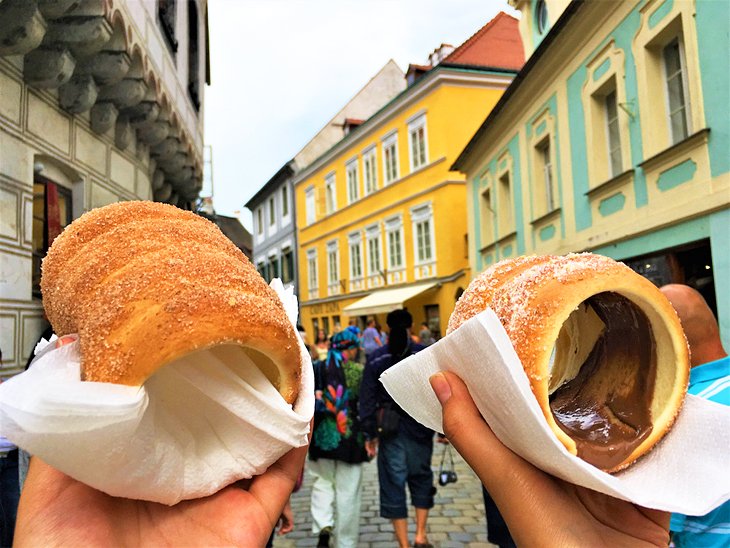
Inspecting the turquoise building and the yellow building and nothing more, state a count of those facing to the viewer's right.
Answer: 0

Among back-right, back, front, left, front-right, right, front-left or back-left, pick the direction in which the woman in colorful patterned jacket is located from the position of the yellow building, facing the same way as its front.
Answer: front-left

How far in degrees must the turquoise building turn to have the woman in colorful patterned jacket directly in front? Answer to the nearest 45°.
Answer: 0° — it already faces them

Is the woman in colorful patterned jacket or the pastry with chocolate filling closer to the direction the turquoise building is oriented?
the woman in colorful patterned jacket

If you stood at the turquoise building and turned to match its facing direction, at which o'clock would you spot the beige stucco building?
The beige stucco building is roughly at 12 o'clock from the turquoise building.

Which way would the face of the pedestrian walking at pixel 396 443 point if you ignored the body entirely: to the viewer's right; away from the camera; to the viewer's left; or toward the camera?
away from the camera

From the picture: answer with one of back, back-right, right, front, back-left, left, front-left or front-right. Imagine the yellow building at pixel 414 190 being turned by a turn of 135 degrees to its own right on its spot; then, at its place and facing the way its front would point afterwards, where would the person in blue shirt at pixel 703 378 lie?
back

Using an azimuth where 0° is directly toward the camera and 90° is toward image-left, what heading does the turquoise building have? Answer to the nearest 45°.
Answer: approximately 45°

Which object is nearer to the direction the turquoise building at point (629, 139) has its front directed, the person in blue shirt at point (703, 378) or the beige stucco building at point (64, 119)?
the beige stucco building

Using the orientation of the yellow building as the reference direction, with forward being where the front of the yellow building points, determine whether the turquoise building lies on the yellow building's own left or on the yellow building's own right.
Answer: on the yellow building's own left

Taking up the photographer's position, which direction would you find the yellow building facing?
facing the viewer and to the left of the viewer

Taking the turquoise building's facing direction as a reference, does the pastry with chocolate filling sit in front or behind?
in front
